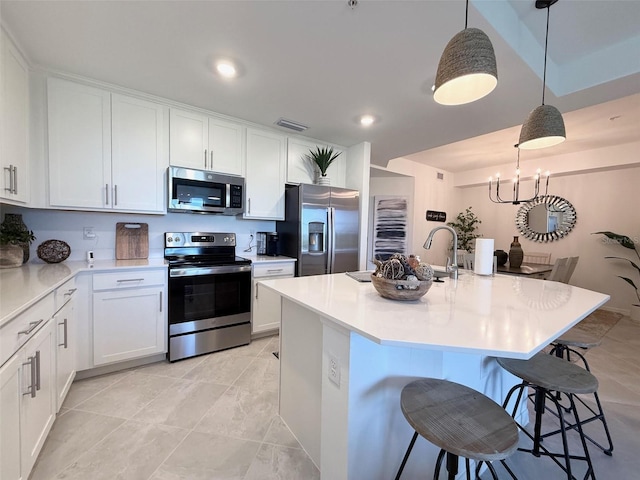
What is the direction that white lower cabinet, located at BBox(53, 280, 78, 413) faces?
to the viewer's right

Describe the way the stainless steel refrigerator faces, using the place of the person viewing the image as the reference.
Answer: facing the viewer and to the right of the viewer

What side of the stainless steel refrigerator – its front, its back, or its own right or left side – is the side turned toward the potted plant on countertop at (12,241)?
right

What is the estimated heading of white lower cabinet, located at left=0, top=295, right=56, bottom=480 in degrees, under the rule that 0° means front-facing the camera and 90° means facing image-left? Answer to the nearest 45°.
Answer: approximately 270°

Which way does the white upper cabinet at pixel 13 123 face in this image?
to the viewer's right

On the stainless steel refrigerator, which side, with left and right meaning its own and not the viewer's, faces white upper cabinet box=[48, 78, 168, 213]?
right

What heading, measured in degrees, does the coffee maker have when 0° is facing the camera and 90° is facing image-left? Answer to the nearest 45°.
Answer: approximately 315°

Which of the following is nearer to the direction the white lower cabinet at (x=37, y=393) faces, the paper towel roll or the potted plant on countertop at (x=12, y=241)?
the paper towel roll

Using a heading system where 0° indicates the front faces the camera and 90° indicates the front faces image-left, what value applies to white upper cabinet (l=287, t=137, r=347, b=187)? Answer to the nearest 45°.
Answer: approximately 315°

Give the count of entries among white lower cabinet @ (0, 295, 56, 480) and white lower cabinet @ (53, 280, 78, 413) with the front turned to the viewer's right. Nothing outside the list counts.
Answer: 2

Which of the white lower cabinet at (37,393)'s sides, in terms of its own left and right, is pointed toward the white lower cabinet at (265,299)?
front
